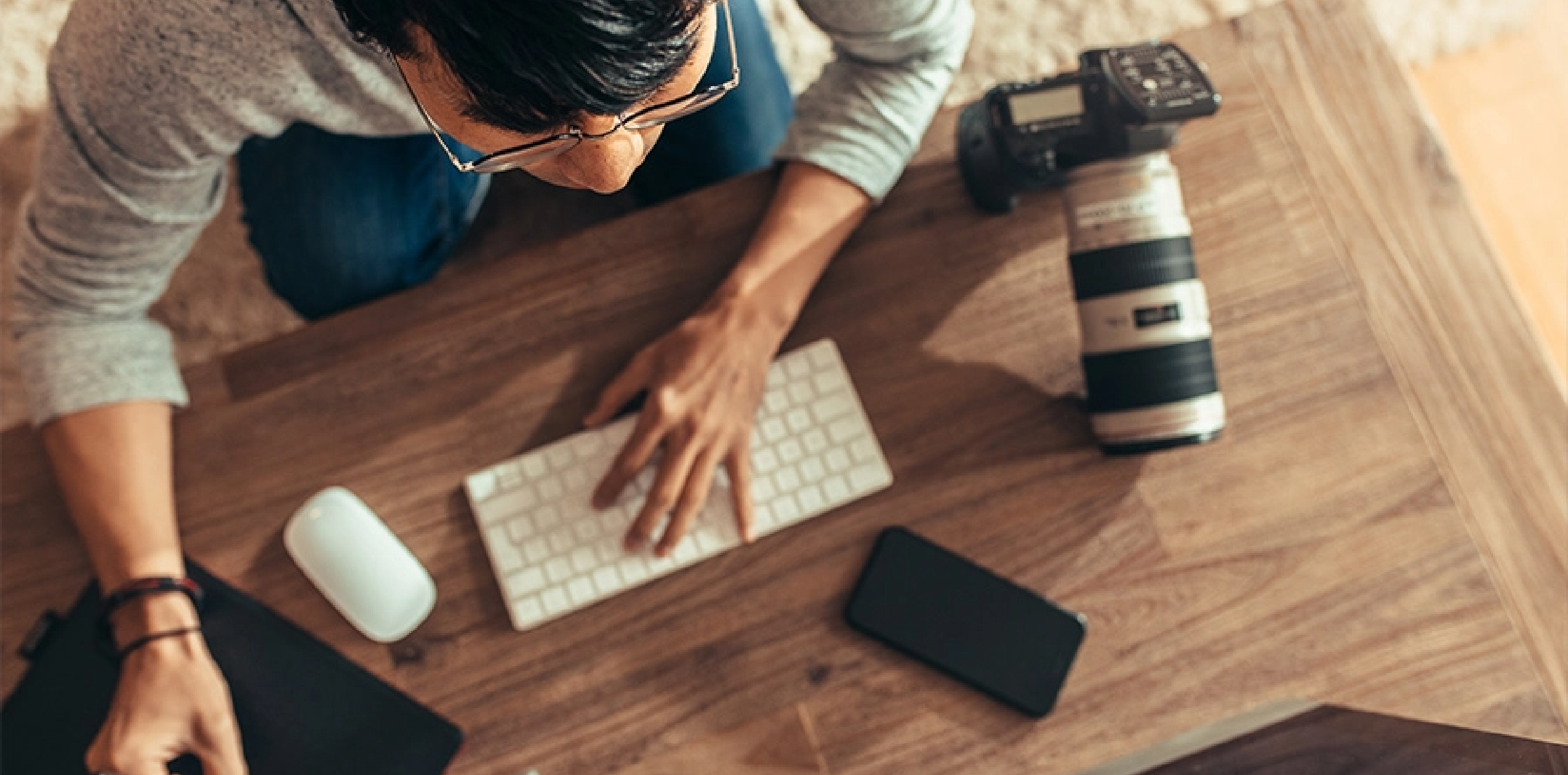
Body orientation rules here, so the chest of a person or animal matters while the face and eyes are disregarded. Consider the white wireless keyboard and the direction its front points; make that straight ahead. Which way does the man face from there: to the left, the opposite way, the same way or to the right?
the opposite way

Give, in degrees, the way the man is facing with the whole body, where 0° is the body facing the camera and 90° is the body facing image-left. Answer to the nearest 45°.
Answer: approximately 0°

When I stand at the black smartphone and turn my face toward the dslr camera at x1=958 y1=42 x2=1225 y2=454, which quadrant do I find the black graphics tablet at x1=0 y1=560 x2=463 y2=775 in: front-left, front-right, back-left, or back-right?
back-left

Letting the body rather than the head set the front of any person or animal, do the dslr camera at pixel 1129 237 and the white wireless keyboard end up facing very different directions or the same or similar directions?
very different directions

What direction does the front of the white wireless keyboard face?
away from the camera
